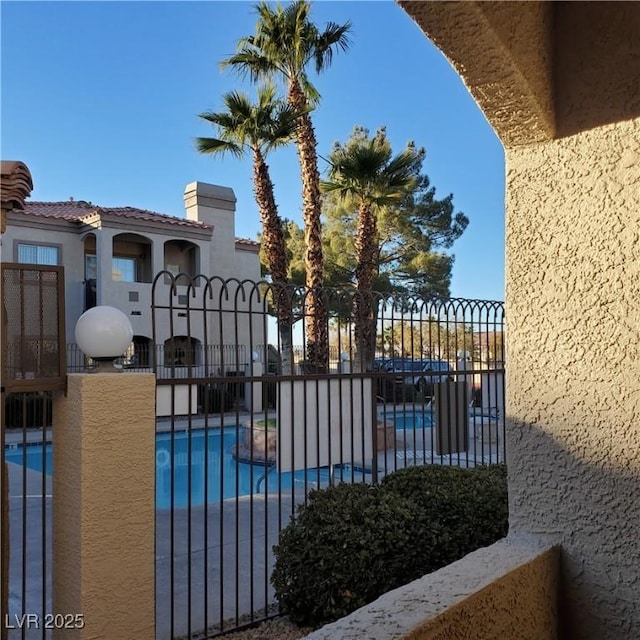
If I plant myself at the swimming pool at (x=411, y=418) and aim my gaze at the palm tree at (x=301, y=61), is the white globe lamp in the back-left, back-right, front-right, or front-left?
back-left

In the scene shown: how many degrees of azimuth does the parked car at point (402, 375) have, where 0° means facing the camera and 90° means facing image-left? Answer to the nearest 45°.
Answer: approximately 45°

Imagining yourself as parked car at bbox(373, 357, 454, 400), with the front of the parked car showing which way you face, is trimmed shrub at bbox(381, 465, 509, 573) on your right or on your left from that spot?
on your left

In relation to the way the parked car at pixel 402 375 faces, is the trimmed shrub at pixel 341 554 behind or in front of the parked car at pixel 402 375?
in front

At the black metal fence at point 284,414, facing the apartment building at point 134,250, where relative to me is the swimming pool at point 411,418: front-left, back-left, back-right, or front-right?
front-right
